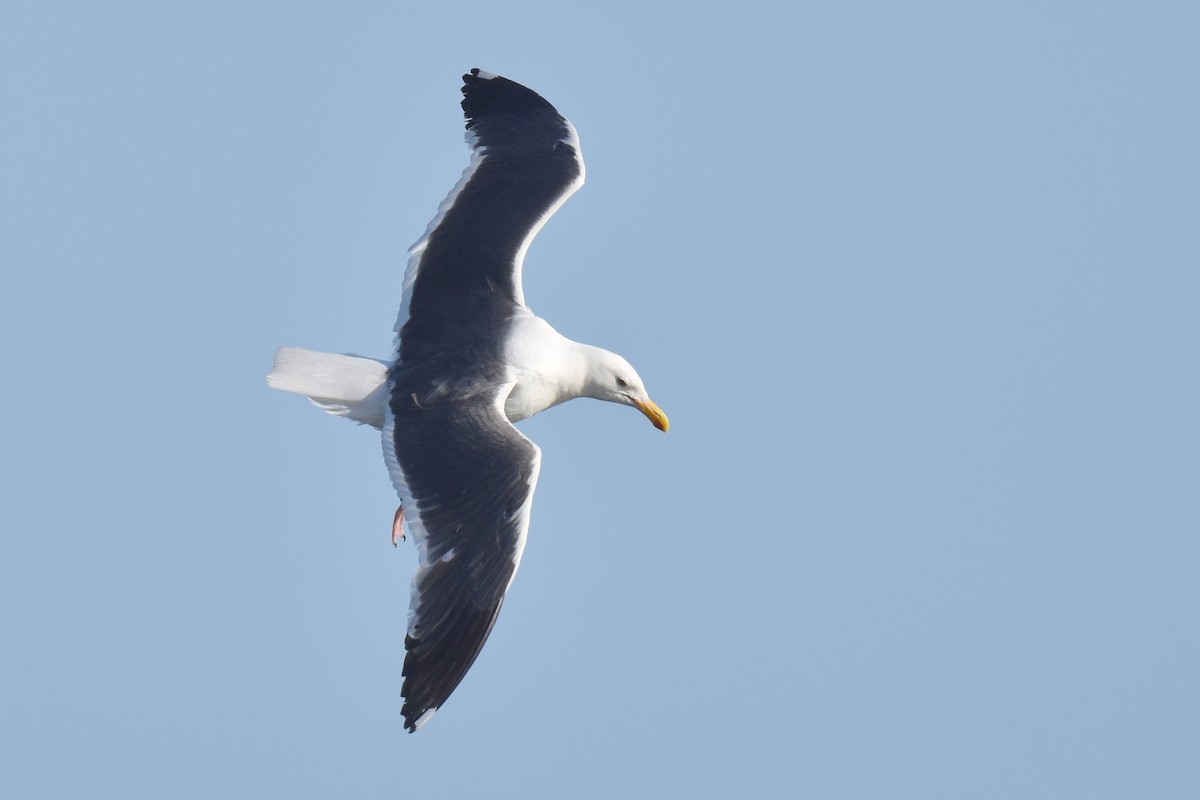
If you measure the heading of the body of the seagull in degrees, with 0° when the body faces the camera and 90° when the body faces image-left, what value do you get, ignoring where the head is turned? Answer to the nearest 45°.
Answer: approximately 270°
